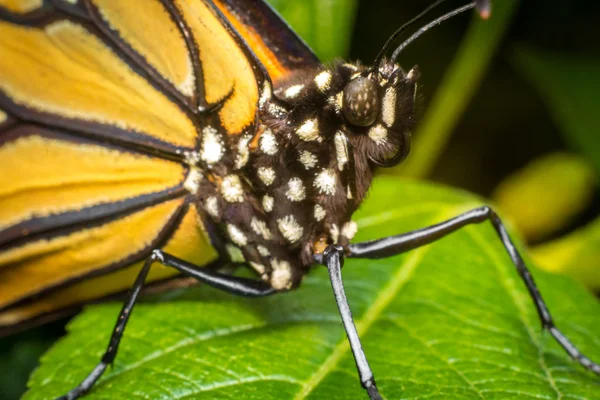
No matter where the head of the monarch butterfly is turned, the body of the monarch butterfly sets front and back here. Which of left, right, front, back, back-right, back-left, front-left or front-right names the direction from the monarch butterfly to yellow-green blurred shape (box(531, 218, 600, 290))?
front-left

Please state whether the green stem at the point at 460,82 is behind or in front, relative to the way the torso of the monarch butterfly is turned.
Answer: in front

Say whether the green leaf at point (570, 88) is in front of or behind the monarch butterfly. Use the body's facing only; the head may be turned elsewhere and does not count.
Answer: in front

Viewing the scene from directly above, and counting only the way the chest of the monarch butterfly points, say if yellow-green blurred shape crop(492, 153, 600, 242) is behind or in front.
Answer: in front

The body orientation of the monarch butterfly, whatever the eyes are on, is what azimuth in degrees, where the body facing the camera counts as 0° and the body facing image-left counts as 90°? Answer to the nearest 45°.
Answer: approximately 270°
